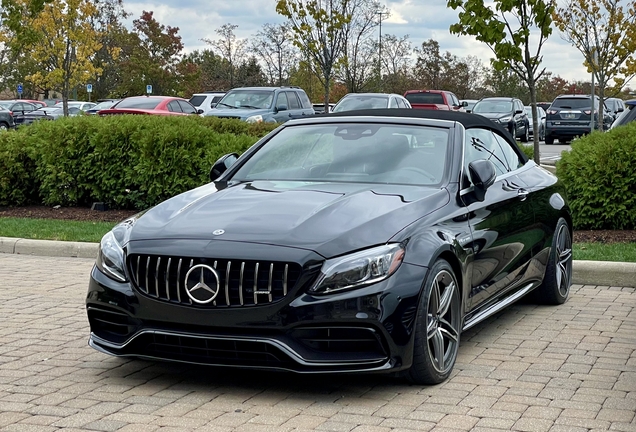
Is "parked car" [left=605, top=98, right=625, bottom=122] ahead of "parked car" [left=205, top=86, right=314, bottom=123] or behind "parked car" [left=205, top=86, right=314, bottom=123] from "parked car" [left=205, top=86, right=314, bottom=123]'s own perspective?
behind

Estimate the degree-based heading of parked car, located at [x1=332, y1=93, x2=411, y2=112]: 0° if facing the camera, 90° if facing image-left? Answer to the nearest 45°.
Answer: approximately 45°

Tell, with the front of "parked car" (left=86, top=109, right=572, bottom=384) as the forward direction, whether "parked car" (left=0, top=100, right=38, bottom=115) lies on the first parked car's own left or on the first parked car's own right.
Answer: on the first parked car's own right

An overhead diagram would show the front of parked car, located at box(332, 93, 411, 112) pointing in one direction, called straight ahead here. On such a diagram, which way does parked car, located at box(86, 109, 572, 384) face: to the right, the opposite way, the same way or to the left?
the same way

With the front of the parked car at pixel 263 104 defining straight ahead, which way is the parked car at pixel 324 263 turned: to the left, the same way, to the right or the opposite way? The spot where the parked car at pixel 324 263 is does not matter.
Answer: the same way

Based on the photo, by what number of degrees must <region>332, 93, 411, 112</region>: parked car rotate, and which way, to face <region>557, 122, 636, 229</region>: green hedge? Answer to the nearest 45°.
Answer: approximately 45° to its left

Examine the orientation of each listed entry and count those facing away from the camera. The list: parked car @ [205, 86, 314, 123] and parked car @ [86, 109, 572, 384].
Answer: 0

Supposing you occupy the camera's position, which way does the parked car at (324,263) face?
facing the viewer and to the left of the viewer

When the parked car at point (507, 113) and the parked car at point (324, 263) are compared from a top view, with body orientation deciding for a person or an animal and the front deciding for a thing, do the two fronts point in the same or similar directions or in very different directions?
same or similar directions

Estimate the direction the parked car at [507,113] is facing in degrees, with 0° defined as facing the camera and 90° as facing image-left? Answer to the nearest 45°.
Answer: approximately 45°

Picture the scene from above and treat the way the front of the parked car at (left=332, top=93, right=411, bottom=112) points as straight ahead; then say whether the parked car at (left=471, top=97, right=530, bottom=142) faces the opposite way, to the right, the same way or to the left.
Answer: the same way

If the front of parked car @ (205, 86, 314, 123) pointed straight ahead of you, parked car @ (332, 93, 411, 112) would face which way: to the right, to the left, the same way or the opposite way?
the same way

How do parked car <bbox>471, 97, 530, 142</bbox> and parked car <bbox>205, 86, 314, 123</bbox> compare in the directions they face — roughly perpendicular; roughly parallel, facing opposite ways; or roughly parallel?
roughly parallel

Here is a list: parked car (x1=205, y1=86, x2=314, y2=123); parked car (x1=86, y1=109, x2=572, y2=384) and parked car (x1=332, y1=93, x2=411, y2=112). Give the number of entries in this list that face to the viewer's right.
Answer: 0

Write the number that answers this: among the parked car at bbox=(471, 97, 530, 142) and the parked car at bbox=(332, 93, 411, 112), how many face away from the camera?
0
